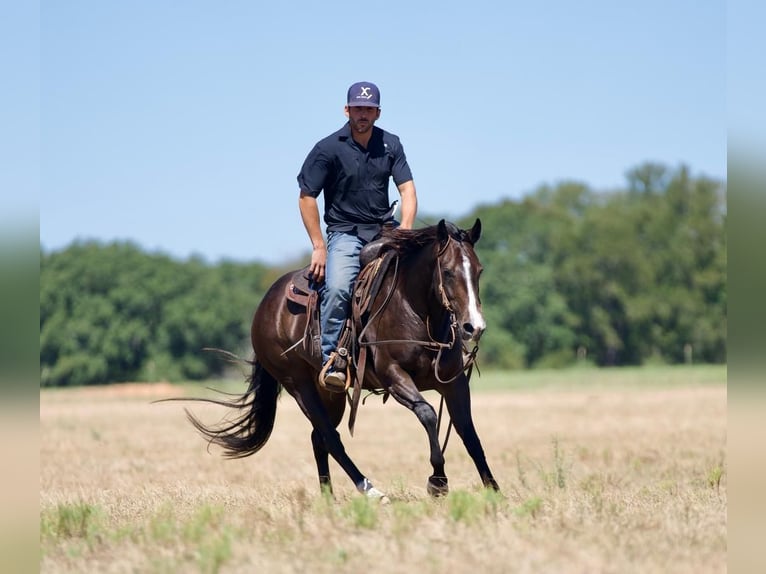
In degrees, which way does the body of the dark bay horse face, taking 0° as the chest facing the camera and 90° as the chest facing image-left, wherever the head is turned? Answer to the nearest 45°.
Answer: approximately 315°
